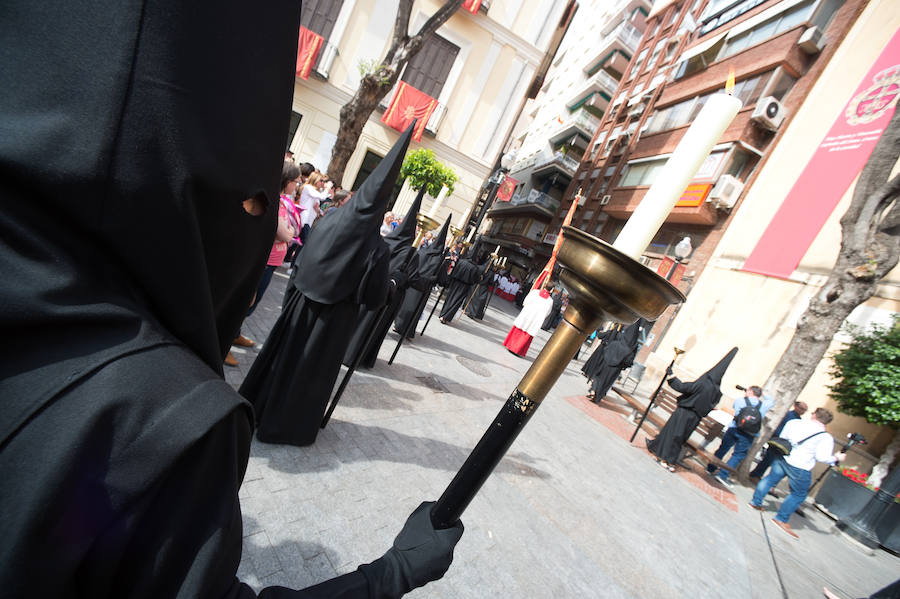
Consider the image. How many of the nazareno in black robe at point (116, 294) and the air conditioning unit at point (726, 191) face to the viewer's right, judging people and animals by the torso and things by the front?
1

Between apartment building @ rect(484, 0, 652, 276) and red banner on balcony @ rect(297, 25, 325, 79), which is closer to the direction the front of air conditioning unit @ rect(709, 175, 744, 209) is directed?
the red banner on balcony

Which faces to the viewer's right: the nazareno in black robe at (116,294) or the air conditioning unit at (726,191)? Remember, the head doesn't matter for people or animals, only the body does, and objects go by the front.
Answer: the nazareno in black robe

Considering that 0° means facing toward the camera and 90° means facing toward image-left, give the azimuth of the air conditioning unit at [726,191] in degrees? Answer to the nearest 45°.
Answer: approximately 45°

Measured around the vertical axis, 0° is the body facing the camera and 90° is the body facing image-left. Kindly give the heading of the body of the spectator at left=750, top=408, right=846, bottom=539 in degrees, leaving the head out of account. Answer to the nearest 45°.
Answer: approximately 225°

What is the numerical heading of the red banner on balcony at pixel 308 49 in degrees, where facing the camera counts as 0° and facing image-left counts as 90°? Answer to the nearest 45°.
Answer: approximately 315°

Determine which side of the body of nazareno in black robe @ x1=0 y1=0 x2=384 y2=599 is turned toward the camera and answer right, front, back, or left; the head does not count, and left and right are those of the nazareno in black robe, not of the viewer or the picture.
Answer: right

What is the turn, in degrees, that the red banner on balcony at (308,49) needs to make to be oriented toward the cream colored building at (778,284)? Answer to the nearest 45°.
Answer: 0° — it already faces it
